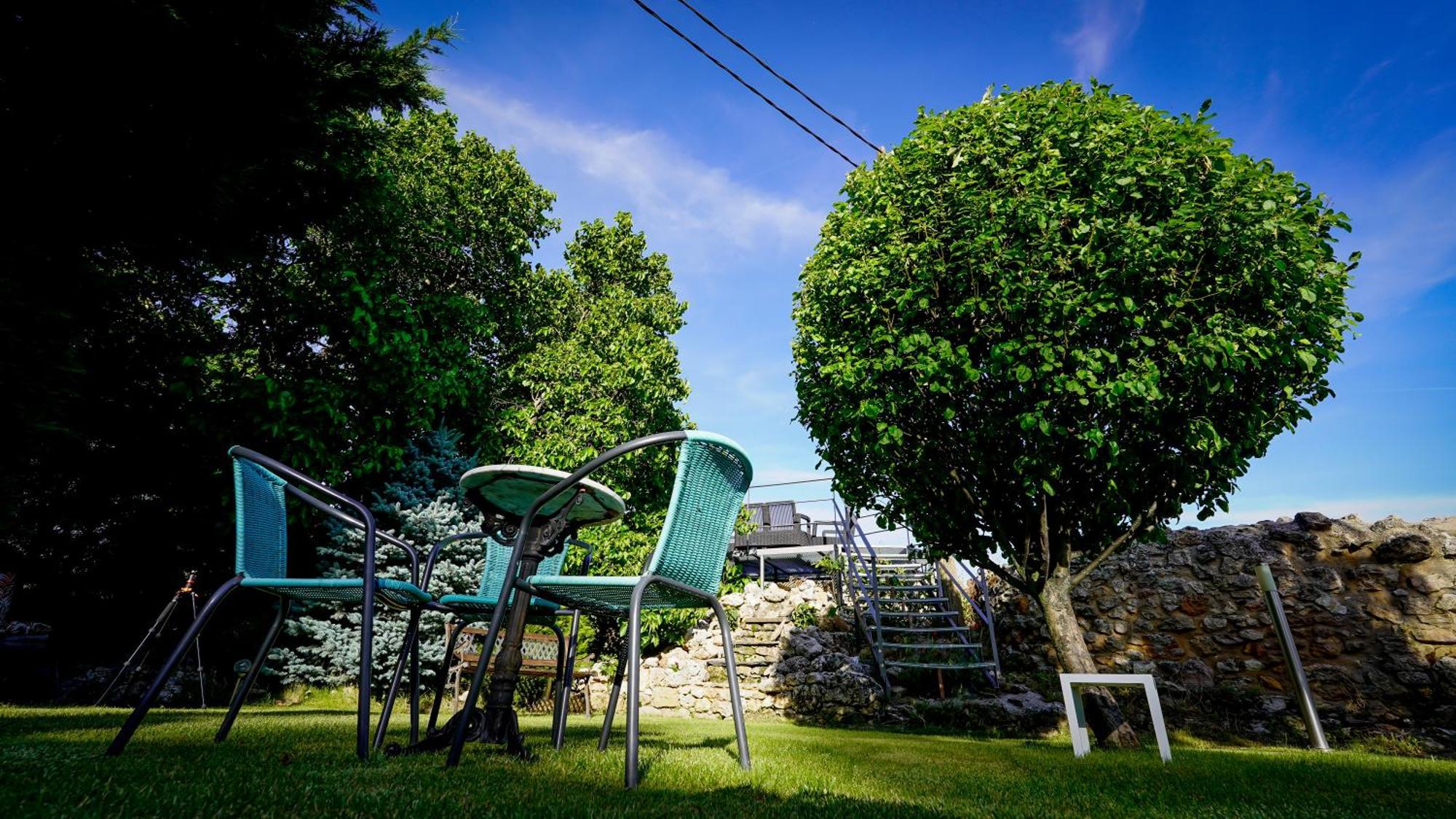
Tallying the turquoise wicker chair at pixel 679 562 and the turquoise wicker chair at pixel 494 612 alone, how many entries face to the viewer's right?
0

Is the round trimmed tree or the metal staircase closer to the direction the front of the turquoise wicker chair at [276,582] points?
the round trimmed tree

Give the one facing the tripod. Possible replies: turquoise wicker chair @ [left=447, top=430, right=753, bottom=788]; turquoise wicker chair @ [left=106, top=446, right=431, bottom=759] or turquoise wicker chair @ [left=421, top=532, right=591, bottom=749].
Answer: turquoise wicker chair @ [left=447, top=430, right=753, bottom=788]

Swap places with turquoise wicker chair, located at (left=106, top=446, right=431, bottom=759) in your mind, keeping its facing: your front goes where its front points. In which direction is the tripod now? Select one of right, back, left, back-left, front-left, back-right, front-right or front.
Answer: back-left

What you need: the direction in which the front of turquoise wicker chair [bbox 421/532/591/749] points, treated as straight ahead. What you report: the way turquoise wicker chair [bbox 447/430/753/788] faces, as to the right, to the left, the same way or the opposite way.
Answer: to the right

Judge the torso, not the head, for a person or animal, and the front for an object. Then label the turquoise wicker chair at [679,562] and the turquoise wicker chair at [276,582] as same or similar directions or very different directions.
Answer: very different directions

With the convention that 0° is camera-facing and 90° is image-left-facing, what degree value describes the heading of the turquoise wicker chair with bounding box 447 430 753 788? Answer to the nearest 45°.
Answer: approximately 135°

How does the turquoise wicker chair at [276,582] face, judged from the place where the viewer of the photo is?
facing the viewer and to the right of the viewer

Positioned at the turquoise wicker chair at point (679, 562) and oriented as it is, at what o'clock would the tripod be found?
The tripod is roughly at 12 o'clock from the turquoise wicker chair.

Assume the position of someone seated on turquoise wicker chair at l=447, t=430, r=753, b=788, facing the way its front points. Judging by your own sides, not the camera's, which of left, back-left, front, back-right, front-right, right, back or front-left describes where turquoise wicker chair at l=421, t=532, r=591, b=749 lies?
front

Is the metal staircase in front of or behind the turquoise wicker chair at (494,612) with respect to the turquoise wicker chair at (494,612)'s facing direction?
behind

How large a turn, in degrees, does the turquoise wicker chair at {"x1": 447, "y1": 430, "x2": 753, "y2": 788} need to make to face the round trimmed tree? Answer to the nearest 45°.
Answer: approximately 90° to its right

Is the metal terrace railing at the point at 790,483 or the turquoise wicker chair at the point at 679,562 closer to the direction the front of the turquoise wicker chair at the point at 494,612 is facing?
the turquoise wicker chair

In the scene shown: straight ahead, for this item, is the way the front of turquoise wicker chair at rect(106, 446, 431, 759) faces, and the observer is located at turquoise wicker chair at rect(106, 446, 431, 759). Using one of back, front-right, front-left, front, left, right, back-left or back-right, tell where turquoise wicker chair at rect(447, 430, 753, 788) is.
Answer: front

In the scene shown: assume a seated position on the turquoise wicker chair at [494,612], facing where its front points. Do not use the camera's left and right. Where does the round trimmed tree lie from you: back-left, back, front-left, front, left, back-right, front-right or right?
back-left

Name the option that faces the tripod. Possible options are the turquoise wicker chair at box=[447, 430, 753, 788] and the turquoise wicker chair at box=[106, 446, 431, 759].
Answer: the turquoise wicker chair at box=[447, 430, 753, 788]
